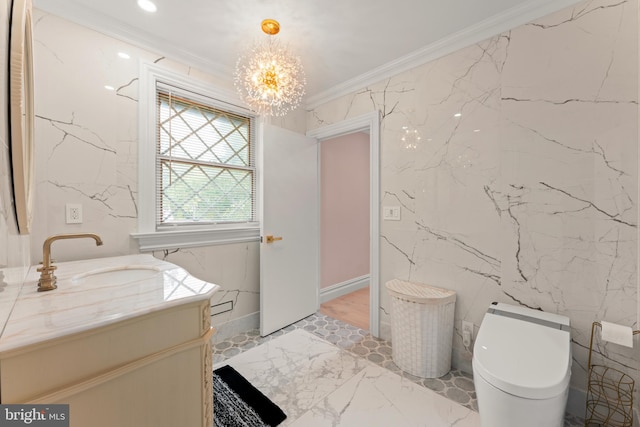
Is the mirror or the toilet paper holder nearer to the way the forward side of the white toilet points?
the mirror

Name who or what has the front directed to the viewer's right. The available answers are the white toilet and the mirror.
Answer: the mirror

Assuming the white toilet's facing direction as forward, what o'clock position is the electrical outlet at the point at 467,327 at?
The electrical outlet is roughly at 5 o'clock from the white toilet.

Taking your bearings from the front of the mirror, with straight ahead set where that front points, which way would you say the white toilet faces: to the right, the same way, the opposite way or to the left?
the opposite way

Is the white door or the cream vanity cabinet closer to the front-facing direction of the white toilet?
the cream vanity cabinet

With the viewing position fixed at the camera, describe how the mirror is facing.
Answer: facing to the right of the viewer
